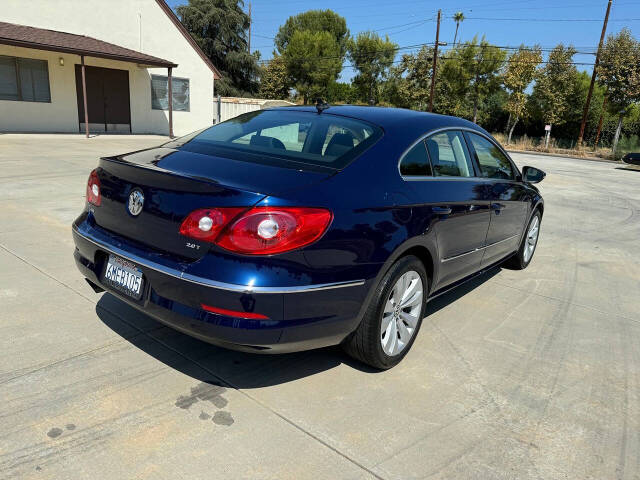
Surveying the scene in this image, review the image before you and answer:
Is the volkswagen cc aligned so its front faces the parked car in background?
yes

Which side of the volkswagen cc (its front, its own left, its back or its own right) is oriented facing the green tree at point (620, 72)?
front

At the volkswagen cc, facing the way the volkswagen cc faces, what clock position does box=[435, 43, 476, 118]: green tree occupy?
The green tree is roughly at 11 o'clock from the volkswagen cc.

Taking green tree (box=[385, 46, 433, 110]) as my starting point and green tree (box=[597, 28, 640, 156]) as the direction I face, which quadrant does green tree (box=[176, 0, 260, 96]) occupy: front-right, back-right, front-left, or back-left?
back-right

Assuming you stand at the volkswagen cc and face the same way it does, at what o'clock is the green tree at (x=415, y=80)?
The green tree is roughly at 11 o'clock from the volkswagen cc.

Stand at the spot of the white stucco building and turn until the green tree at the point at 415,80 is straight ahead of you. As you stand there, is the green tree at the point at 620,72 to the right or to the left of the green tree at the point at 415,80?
right

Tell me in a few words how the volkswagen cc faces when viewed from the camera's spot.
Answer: facing away from the viewer and to the right of the viewer

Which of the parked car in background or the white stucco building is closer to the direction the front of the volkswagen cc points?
the parked car in background

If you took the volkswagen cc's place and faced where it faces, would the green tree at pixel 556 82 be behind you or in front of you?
in front

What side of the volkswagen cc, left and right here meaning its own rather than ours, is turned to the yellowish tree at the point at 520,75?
front

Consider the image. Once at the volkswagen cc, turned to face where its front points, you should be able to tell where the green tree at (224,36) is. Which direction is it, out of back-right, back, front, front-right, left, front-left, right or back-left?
front-left

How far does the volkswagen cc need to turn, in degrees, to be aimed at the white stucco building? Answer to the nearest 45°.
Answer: approximately 90° to its left
